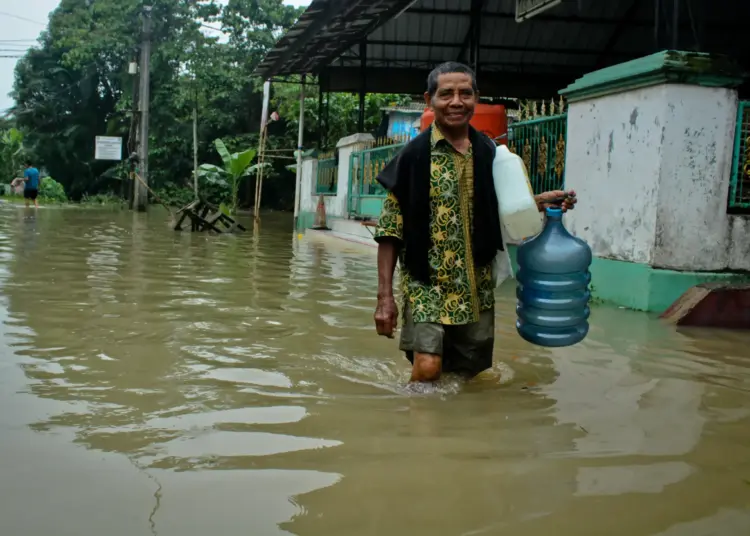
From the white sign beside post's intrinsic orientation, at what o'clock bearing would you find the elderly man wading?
The elderly man wading is roughly at 12 o'clock from the white sign beside post.

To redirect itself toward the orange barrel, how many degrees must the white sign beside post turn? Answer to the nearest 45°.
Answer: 0° — it already faces it

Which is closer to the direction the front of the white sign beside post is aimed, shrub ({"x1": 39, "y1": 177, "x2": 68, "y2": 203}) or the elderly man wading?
the elderly man wading

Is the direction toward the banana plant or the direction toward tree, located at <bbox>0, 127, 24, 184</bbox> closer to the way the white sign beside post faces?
the banana plant

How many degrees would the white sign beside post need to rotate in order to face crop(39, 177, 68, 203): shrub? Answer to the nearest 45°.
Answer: approximately 135° to its right

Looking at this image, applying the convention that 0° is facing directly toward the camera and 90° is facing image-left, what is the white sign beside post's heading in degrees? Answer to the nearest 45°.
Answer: approximately 0°

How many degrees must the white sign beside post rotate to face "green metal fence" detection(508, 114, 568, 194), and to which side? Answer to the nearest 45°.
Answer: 0° — it already faces it
